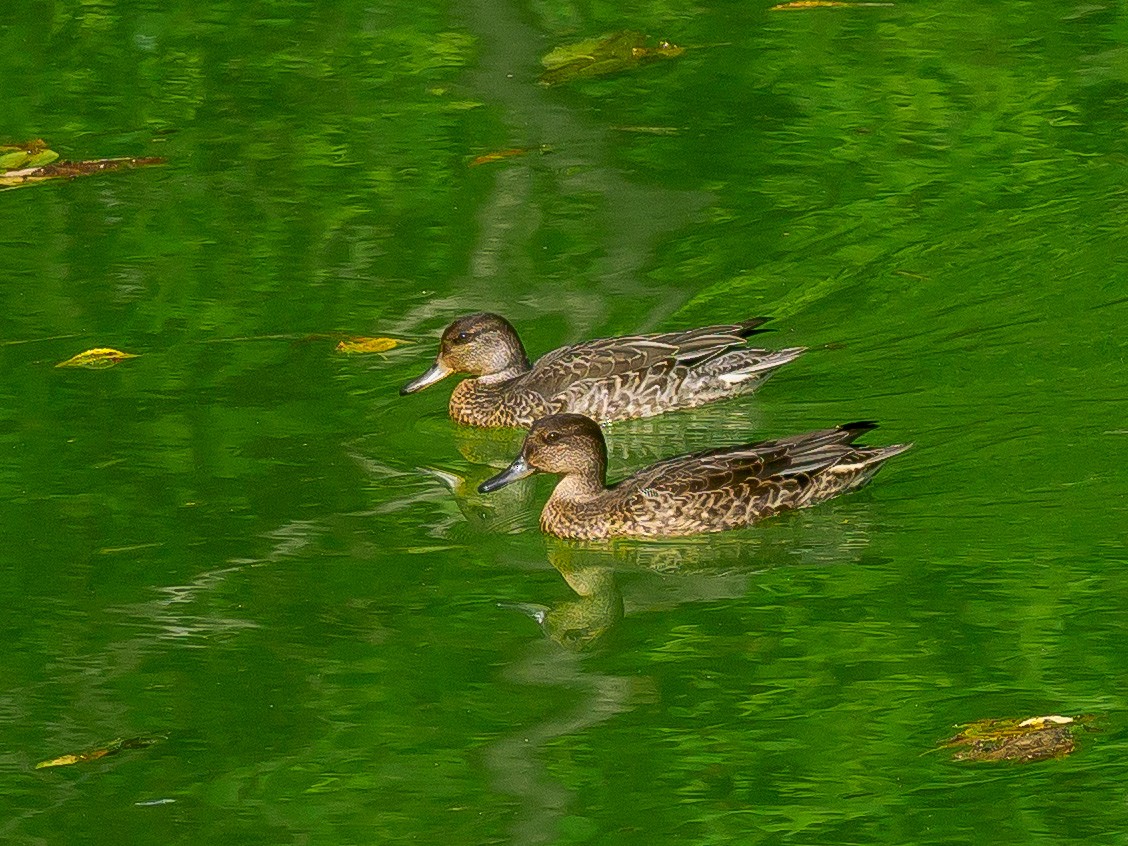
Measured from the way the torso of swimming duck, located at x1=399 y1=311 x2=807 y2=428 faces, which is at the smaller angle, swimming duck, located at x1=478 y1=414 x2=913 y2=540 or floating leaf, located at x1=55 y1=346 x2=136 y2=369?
the floating leaf

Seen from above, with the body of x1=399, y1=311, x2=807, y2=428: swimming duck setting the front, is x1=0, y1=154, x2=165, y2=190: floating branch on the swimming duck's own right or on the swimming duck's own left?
on the swimming duck's own right

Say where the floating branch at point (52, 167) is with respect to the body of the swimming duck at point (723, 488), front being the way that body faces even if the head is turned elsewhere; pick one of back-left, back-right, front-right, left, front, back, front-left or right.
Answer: front-right

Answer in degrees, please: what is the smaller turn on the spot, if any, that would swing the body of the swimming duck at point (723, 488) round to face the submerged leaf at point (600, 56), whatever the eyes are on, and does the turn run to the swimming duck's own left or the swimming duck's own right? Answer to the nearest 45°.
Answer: approximately 90° to the swimming duck's own right

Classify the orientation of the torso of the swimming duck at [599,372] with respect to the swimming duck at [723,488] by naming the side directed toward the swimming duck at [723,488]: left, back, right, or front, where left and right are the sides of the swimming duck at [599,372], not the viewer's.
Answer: left

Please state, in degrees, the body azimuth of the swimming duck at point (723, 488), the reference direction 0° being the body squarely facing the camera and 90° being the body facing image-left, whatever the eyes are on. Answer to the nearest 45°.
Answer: approximately 90°

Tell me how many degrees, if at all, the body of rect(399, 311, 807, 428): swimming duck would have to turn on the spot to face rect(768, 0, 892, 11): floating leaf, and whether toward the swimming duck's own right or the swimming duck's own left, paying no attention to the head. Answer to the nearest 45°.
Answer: approximately 90° to the swimming duck's own right

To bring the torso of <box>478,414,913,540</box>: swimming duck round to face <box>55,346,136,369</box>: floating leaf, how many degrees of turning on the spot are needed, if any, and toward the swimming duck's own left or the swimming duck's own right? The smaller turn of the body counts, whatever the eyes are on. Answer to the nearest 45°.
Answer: approximately 45° to the swimming duck's own right

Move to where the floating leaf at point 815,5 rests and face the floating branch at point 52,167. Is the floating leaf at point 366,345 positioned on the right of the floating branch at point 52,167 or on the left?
left

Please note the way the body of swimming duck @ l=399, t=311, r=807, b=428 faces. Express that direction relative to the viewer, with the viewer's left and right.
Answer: facing to the left of the viewer

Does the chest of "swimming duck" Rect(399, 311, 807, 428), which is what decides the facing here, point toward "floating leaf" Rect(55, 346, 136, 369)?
yes

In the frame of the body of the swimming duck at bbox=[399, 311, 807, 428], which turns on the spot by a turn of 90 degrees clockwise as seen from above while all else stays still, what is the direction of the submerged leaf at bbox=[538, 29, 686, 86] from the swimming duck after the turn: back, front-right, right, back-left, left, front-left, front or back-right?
front
